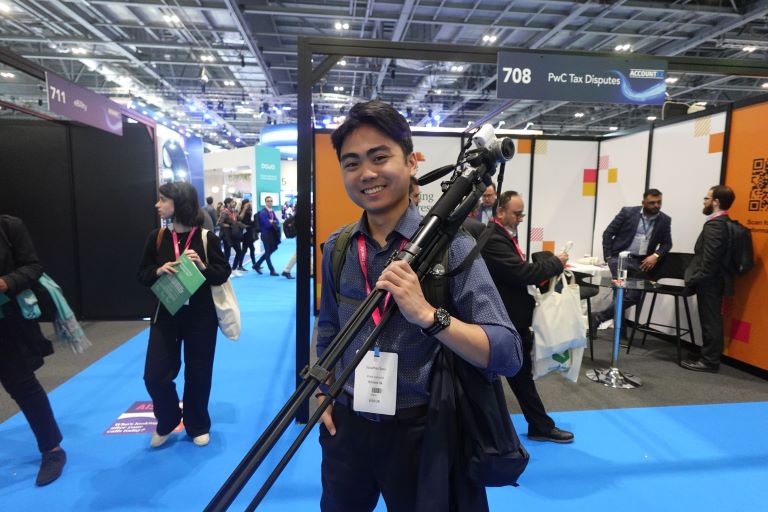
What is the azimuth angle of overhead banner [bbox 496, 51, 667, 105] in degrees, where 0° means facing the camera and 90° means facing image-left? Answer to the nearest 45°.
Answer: approximately 0°

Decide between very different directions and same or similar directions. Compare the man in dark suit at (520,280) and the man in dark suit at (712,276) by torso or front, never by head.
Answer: very different directions

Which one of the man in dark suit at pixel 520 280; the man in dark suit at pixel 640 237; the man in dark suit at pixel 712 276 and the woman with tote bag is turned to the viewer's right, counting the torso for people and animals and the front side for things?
the man in dark suit at pixel 520 280

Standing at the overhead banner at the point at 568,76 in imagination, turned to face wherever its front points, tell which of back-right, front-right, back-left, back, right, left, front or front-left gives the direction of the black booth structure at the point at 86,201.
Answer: right

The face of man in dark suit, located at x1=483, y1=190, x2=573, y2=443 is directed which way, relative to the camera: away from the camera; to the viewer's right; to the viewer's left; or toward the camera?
to the viewer's right

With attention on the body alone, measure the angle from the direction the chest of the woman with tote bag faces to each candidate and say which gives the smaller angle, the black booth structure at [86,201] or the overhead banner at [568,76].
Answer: the overhead banner

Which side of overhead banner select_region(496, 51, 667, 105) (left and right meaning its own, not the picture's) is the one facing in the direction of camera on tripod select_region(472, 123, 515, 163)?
front

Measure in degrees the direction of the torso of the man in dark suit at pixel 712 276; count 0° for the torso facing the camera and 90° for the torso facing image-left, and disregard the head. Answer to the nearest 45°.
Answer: approximately 90°

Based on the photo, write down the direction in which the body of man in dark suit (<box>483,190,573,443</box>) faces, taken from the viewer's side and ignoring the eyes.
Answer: to the viewer's right
